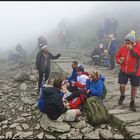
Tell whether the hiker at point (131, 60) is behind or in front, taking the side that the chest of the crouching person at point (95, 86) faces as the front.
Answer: behind

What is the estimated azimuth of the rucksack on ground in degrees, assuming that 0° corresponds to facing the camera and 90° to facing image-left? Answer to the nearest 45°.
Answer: approximately 0°

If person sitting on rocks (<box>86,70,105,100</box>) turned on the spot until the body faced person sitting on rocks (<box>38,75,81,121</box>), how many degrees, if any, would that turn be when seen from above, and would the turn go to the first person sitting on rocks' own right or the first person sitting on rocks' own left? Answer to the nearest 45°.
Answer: approximately 45° to the first person sitting on rocks' own left

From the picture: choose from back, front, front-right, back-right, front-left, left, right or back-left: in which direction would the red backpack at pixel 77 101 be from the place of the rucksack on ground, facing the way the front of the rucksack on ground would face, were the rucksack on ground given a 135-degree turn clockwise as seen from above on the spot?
front

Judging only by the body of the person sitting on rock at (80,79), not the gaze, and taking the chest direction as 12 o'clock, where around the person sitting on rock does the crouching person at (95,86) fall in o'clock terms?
The crouching person is roughly at 8 o'clock from the person sitting on rock.

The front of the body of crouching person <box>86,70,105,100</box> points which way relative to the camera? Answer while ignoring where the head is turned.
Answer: to the viewer's left

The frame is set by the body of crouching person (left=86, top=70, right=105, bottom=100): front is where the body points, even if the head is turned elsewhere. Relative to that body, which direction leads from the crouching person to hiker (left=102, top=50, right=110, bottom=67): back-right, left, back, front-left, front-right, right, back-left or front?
right
